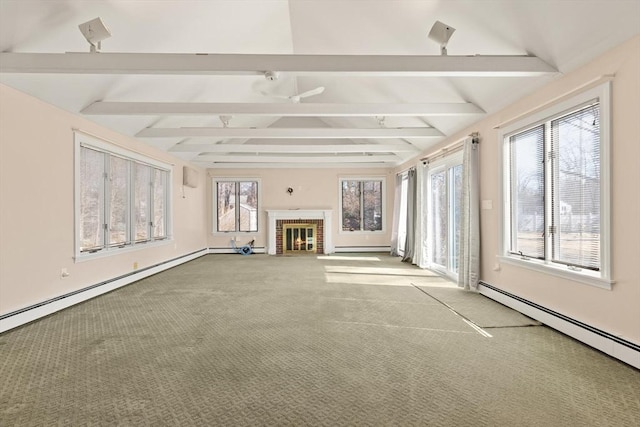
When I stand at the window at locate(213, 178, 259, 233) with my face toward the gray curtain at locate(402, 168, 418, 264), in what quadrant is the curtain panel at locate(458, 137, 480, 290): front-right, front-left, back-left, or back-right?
front-right

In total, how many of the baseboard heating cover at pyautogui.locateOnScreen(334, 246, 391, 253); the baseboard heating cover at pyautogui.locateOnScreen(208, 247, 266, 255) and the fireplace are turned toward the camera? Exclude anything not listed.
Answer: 3

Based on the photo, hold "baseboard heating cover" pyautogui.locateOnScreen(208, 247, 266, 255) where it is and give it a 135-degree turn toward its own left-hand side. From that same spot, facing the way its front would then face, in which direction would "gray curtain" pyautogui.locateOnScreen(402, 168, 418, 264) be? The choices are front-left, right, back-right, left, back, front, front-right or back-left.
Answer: right

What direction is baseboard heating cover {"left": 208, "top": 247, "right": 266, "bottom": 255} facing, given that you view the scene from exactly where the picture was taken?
facing the viewer

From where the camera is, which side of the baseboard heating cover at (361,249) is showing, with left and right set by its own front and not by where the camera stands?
front

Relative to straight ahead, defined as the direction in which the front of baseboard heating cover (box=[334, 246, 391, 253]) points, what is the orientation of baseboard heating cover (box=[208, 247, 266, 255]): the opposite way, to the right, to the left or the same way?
the same way

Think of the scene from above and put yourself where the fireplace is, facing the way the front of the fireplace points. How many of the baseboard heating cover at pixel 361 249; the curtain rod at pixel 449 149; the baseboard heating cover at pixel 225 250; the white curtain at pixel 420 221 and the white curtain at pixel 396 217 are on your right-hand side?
1

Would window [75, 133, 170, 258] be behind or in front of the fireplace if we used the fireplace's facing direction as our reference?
in front

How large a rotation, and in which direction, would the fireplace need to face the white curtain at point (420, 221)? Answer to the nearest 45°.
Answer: approximately 45° to its left

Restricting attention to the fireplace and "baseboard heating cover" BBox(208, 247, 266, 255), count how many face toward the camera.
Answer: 2

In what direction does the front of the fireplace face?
toward the camera

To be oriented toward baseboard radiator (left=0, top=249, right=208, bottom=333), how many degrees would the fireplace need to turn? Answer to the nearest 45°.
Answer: approximately 45° to its right

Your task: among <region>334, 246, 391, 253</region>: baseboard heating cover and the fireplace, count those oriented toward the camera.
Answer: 2

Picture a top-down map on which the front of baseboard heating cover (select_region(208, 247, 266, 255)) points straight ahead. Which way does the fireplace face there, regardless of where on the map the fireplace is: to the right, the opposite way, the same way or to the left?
the same way

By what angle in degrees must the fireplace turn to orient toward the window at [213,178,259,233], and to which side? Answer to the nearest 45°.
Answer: approximately 90° to its right

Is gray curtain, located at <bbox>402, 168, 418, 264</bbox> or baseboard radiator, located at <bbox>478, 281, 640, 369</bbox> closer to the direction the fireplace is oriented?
the baseboard radiator

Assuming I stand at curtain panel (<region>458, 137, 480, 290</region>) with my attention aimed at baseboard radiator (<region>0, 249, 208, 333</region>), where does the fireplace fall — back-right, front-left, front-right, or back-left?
front-right

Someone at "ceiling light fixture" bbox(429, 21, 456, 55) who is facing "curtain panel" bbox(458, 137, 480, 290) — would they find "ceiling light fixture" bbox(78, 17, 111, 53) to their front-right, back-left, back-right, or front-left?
back-left
